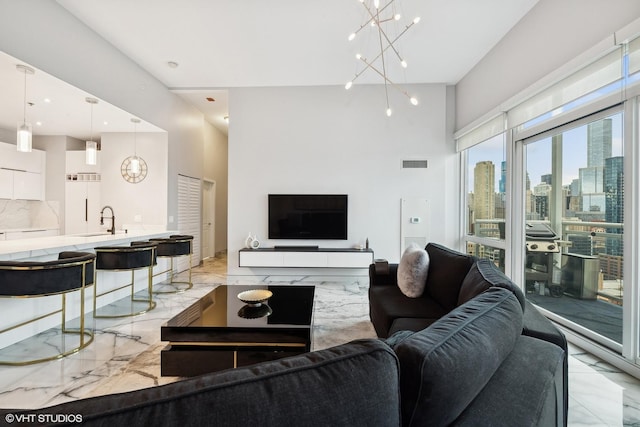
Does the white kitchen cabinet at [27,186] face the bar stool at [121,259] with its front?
yes

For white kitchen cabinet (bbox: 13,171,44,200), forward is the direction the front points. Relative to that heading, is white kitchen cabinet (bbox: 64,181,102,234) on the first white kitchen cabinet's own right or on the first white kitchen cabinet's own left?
on the first white kitchen cabinet's own left

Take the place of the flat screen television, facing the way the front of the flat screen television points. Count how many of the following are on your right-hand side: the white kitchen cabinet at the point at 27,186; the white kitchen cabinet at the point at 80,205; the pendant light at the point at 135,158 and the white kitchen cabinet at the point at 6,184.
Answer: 4

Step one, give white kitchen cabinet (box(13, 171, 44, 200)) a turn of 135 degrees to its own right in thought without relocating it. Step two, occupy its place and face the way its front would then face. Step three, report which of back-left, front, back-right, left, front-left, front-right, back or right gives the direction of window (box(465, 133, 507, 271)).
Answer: back

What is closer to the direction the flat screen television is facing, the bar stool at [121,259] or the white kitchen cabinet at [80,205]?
the bar stool

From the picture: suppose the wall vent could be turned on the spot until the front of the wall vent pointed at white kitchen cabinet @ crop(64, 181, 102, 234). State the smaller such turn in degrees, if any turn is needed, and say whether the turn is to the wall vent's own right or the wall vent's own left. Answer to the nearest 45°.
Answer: approximately 90° to the wall vent's own right

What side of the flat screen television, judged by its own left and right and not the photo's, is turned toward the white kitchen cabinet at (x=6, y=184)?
right

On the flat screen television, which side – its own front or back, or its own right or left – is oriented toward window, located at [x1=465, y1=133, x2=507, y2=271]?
left

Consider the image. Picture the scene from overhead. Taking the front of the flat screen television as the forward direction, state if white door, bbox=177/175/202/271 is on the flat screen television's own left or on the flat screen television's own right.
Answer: on the flat screen television's own right

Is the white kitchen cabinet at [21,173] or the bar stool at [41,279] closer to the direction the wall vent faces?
the bar stool

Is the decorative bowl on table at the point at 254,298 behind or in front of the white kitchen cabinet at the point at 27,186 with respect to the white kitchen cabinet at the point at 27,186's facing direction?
in front
